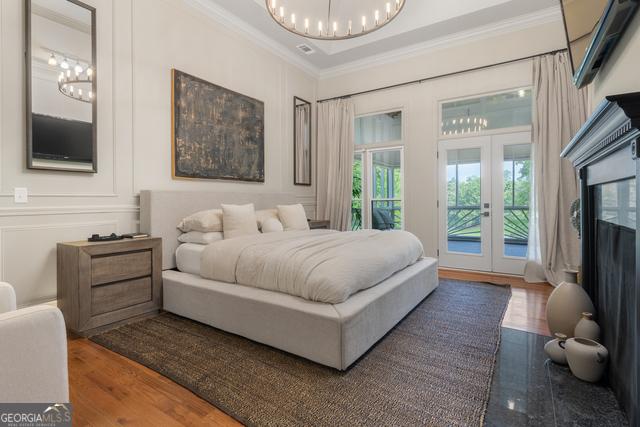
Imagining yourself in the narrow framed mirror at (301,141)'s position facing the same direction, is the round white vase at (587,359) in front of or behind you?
in front

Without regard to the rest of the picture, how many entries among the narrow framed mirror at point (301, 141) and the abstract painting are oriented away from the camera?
0

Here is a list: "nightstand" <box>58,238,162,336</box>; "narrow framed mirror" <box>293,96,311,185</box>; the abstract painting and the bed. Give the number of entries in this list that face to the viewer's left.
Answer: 0

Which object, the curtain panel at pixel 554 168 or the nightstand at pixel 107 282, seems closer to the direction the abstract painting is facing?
the curtain panel

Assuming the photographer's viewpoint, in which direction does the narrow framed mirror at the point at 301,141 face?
facing the viewer and to the right of the viewer

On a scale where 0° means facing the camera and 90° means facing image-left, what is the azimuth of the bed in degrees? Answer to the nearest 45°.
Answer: approximately 315°

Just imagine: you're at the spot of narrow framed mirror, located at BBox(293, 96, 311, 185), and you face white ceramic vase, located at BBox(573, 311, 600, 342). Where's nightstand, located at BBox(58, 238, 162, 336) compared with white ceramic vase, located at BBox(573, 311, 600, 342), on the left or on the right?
right

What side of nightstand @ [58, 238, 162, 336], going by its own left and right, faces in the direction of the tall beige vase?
front

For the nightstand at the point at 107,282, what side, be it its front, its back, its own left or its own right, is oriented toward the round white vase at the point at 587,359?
front

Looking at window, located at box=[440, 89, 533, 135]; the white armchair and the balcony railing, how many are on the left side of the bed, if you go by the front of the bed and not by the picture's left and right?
2

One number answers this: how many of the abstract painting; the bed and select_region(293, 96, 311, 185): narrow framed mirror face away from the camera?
0

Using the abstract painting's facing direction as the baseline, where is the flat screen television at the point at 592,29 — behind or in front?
in front

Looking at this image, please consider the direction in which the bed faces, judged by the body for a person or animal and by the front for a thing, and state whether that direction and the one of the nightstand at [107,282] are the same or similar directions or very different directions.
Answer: same or similar directions

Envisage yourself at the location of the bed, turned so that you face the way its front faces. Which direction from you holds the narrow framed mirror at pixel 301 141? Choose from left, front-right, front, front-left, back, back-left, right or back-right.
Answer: back-left

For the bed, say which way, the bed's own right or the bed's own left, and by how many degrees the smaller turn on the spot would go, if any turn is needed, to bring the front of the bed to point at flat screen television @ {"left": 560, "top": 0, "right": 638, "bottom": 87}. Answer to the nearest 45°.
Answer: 0° — it already faces it
